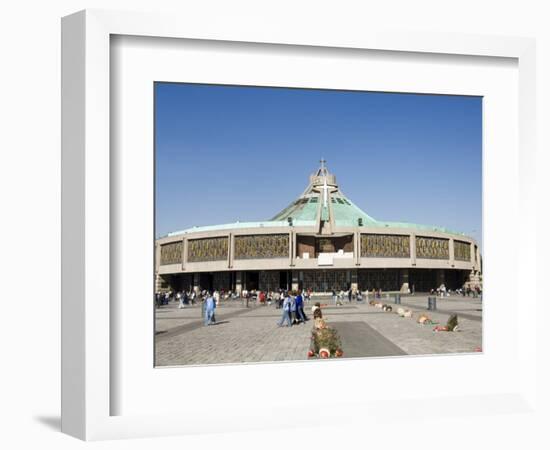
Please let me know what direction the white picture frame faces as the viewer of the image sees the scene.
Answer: facing the viewer and to the right of the viewer
